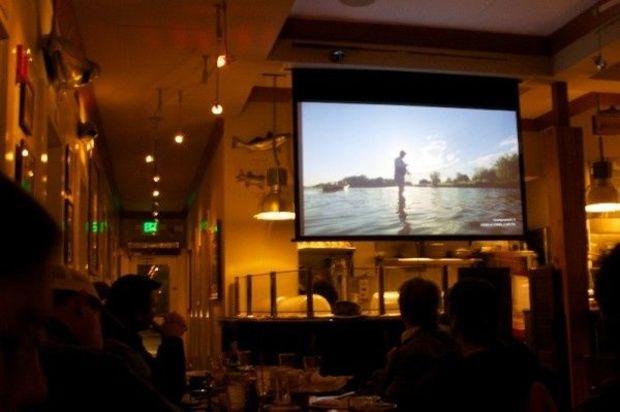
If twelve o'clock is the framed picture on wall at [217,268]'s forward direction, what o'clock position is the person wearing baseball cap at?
The person wearing baseball cap is roughly at 9 o'clock from the framed picture on wall.

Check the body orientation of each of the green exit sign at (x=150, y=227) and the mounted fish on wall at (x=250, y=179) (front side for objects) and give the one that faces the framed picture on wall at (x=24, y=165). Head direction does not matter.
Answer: the green exit sign

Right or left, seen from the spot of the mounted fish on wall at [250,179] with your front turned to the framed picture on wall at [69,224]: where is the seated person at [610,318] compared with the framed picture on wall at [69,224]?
left

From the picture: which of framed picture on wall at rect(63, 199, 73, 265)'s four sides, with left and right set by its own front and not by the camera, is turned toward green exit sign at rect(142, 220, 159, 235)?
left

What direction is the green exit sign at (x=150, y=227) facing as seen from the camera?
toward the camera

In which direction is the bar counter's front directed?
toward the camera

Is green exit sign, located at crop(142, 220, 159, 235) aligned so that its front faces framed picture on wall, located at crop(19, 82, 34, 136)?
yes

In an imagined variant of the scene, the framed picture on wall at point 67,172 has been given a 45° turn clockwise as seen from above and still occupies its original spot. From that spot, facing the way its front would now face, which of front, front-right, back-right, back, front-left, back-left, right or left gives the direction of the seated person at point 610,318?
front-right

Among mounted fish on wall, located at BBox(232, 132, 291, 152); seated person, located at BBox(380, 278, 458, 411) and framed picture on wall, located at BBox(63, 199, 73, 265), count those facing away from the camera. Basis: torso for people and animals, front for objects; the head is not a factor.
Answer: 1

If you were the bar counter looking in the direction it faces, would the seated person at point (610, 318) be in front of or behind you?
in front

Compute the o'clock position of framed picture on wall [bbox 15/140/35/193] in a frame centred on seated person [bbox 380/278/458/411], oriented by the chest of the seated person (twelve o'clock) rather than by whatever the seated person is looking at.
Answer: The framed picture on wall is roughly at 9 o'clock from the seated person.

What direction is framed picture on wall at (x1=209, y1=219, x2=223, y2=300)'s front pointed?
to the viewer's left

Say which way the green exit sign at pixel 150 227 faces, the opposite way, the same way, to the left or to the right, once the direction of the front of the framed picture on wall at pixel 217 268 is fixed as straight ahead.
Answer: to the left

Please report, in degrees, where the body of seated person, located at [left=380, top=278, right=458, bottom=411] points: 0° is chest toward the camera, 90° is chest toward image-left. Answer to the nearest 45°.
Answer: approximately 180°

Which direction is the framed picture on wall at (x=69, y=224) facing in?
to the viewer's right

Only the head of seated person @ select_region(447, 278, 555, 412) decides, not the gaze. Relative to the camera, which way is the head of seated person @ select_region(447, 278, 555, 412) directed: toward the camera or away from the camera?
away from the camera

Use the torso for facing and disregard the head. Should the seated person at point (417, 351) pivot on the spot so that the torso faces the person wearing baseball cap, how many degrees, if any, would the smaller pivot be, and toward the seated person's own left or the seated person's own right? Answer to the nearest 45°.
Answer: approximately 135° to the seated person's own left

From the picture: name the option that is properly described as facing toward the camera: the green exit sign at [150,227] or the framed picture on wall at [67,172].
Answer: the green exit sign

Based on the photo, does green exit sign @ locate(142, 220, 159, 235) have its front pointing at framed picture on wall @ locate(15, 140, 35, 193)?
yes
